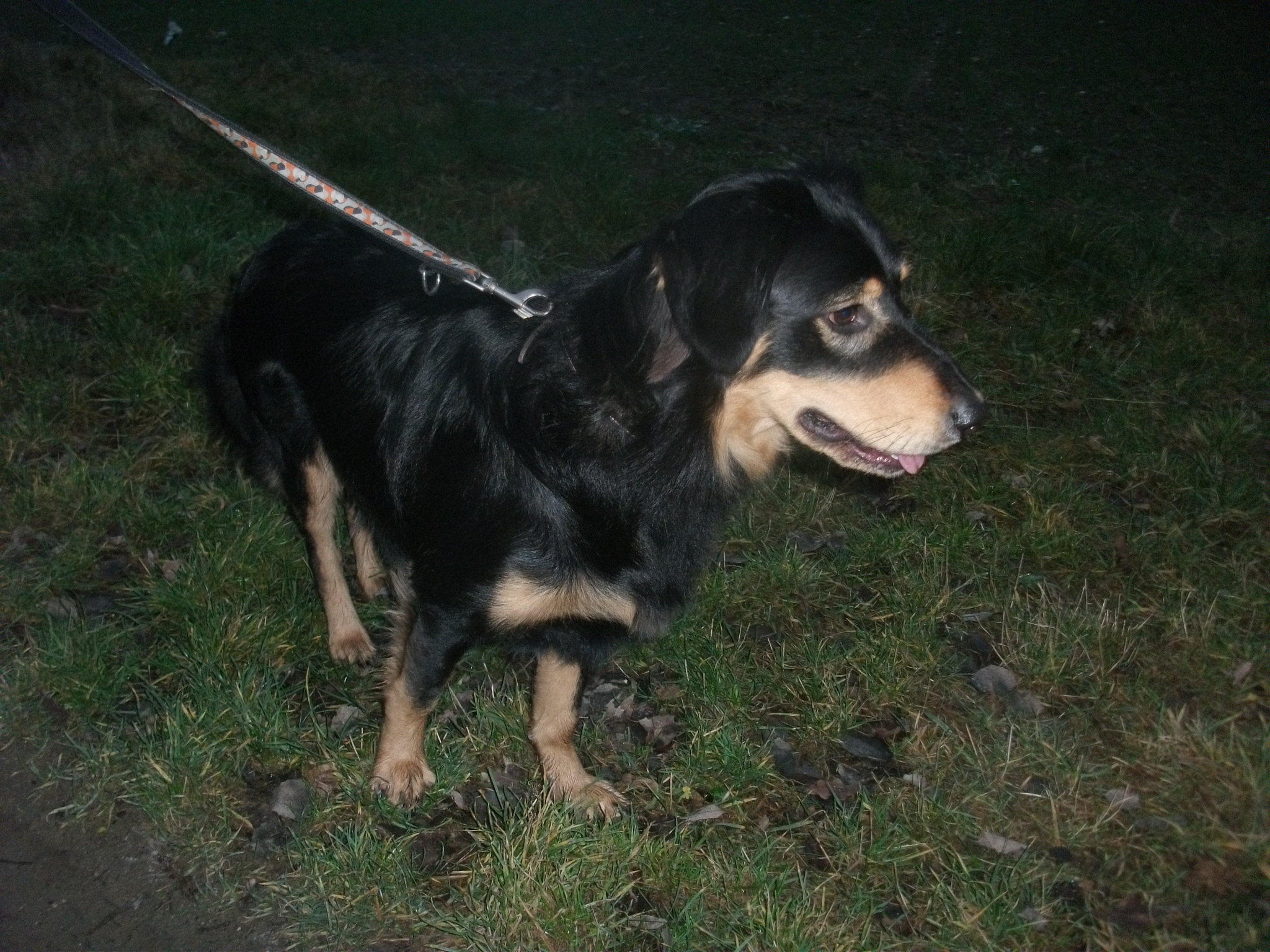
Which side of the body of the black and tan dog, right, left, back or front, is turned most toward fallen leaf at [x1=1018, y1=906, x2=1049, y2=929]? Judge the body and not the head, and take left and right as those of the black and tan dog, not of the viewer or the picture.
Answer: front

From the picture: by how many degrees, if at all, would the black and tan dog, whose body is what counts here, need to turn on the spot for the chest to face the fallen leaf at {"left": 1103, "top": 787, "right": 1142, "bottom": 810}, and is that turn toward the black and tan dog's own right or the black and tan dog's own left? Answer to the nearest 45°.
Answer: approximately 45° to the black and tan dog's own left

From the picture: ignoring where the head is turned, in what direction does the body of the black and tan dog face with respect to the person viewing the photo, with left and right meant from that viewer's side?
facing the viewer and to the right of the viewer

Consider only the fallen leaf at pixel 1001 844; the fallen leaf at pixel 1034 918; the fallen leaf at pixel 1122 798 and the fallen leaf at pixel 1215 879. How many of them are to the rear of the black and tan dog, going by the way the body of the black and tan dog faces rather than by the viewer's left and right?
0

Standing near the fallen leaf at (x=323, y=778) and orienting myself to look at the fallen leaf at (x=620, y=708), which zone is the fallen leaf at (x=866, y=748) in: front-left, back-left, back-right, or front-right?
front-right

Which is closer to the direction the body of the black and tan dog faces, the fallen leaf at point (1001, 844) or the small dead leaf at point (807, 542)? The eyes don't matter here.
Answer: the fallen leaf

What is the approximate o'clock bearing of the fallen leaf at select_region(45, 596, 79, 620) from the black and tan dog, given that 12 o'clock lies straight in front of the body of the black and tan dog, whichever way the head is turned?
The fallen leaf is roughly at 5 o'clock from the black and tan dog.

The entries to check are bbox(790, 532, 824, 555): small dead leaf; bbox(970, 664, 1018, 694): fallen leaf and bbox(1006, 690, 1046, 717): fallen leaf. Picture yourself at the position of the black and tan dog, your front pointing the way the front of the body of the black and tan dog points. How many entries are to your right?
0

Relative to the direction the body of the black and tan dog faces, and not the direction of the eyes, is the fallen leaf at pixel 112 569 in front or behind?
behind

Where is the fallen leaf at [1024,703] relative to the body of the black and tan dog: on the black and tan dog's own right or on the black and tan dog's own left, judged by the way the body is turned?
on the black and tan dog's own left
